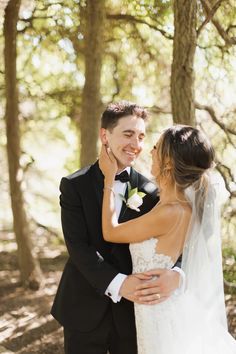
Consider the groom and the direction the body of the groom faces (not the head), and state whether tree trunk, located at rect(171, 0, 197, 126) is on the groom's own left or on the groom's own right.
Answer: on the groom's own left

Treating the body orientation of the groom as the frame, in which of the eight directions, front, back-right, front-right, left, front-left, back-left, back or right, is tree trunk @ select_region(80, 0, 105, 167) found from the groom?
back-left

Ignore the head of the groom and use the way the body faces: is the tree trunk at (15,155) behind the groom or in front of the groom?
behind

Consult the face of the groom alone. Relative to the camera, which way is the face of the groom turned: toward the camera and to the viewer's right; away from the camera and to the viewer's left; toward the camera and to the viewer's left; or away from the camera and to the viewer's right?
toward the camera and to the viewer's right

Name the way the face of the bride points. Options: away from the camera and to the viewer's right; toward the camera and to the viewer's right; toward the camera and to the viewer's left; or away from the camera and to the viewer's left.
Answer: away from the camera and to the viewer's left

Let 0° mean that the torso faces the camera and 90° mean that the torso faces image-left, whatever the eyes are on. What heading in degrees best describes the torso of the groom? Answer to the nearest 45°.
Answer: approximately 315°
